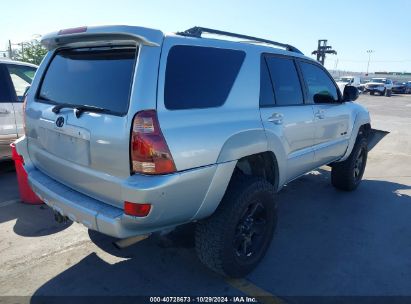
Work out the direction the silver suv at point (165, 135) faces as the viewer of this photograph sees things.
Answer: facing away from the viewer and to the right of the viewer

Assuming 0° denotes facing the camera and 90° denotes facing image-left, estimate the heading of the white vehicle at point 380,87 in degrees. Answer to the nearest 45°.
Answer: approximately 45°

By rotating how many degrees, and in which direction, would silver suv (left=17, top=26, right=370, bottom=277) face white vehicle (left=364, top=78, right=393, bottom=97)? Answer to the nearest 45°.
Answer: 0° — it already faces it

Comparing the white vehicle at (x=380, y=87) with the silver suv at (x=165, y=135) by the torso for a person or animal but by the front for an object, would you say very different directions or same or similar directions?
very different directions
